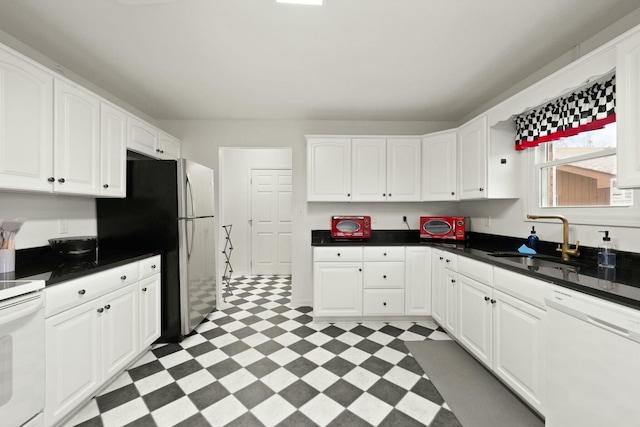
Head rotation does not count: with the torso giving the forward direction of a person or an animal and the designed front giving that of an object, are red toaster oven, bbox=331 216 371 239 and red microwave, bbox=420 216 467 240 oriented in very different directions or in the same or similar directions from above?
same or similar directions

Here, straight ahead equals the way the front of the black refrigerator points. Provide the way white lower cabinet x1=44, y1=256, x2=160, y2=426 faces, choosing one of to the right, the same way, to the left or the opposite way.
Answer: the same way

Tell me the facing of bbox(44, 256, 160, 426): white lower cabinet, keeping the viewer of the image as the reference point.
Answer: facing the viewer and to the right of the viewer

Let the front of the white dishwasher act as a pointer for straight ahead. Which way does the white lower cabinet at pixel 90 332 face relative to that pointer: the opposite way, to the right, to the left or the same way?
the opposite way

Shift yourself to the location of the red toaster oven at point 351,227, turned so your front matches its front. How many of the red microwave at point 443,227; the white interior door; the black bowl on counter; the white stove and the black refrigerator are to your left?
1

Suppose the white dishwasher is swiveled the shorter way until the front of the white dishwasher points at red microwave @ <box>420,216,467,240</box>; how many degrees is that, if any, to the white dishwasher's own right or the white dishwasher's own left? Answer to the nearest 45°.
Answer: approximately 90° to the white dishwasher's own right

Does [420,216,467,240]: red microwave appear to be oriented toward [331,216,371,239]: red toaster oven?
no

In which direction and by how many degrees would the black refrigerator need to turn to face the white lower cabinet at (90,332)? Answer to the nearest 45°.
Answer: approximately 90° to its right

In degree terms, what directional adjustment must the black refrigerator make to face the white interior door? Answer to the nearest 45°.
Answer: approximately 90° to its left

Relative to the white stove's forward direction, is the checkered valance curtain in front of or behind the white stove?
in front

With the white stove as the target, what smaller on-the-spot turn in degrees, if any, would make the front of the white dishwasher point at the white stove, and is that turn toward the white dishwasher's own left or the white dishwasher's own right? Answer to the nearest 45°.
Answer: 0° — it already faces it

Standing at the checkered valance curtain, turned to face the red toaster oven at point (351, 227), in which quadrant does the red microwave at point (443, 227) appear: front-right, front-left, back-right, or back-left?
front-right

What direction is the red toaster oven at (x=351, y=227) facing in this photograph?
toward the camera

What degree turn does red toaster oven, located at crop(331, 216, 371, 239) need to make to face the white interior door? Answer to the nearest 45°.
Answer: approximately 135° to its right

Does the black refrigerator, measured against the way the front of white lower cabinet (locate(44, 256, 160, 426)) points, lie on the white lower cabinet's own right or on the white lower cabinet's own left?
on the white lower cabinet's own left

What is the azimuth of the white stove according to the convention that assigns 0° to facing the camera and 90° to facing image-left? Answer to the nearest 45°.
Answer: approximately 315°

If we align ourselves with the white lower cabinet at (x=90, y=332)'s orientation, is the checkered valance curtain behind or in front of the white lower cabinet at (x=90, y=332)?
in front

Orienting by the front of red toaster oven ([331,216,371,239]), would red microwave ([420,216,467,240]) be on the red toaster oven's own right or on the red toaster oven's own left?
on the red toaster oven's own left

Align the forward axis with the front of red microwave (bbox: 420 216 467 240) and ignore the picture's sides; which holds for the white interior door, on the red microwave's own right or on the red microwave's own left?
on the red microwave's own right
